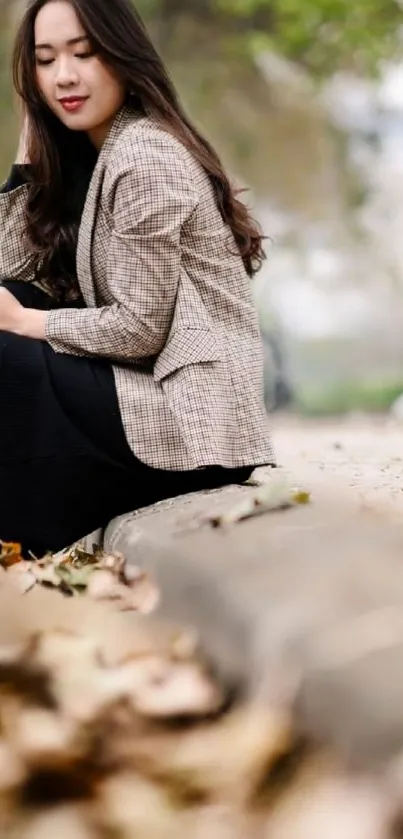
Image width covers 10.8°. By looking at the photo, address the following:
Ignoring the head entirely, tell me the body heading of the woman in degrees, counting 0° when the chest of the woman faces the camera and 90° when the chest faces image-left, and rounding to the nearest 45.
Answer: approximately 45°

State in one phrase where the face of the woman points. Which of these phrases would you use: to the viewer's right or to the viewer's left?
to the viewer's left
